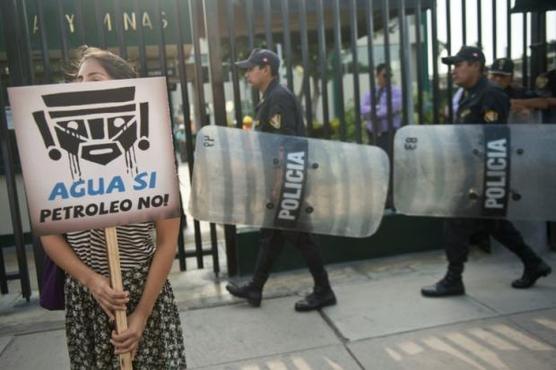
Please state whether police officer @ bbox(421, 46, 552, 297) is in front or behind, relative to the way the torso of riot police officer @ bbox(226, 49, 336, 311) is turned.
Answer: behind

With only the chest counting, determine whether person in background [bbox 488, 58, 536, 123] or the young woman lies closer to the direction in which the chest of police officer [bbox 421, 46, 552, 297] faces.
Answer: the young woman

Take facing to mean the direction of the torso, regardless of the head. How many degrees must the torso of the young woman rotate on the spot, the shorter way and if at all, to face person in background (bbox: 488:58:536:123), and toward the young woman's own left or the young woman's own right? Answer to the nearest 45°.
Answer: approximately 135° to the young woman's own left

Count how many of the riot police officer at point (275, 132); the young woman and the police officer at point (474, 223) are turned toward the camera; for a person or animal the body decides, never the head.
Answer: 1

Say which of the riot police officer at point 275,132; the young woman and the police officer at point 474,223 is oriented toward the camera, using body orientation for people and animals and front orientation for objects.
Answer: the young woman

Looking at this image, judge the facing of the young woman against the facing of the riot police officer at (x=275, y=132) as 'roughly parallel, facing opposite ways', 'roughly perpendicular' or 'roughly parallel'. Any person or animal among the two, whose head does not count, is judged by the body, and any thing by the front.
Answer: roughly perpendicular

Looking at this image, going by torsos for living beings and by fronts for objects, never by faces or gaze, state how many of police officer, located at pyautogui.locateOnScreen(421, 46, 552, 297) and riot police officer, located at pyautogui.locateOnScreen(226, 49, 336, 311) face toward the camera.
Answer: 0

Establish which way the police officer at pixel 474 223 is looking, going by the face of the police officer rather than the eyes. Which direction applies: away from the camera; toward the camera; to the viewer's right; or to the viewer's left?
to the viewer's left

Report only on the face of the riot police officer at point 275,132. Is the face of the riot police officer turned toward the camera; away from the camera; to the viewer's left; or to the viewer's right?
to the viewer's left

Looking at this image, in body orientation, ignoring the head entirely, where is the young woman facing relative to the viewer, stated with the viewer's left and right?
facing the viewer

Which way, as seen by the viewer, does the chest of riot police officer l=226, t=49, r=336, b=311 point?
to the viewer's left

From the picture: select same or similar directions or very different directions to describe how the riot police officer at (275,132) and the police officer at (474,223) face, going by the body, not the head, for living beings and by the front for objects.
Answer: same or similar directions

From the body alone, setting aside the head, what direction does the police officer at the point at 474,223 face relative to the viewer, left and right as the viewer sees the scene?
facing to the left of the viewer

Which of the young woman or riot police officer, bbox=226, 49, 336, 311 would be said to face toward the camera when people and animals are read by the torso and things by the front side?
the young woman

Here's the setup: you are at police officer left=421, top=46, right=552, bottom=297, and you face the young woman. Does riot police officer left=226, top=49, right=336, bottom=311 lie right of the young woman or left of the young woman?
right

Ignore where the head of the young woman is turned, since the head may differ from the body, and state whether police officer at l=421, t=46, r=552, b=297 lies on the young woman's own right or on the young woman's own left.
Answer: on the young woman's own left
